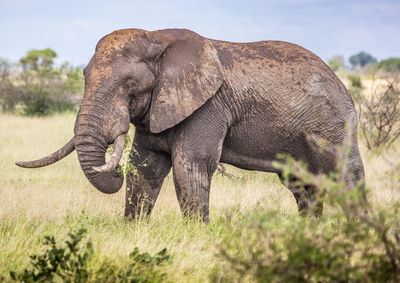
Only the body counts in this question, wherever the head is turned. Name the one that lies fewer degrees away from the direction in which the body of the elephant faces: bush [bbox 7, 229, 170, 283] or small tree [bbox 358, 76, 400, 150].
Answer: the bush

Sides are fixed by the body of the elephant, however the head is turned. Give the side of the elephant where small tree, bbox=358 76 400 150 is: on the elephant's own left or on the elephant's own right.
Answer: on the elephant's own right

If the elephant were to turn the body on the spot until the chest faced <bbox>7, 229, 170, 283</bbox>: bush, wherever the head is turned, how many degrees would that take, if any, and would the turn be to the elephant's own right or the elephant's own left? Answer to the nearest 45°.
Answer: approximately 90° to the elephant's own left

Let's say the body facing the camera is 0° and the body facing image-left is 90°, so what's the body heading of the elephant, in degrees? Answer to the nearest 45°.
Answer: approximately 90°
